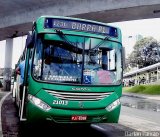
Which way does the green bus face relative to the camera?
toward the camera
